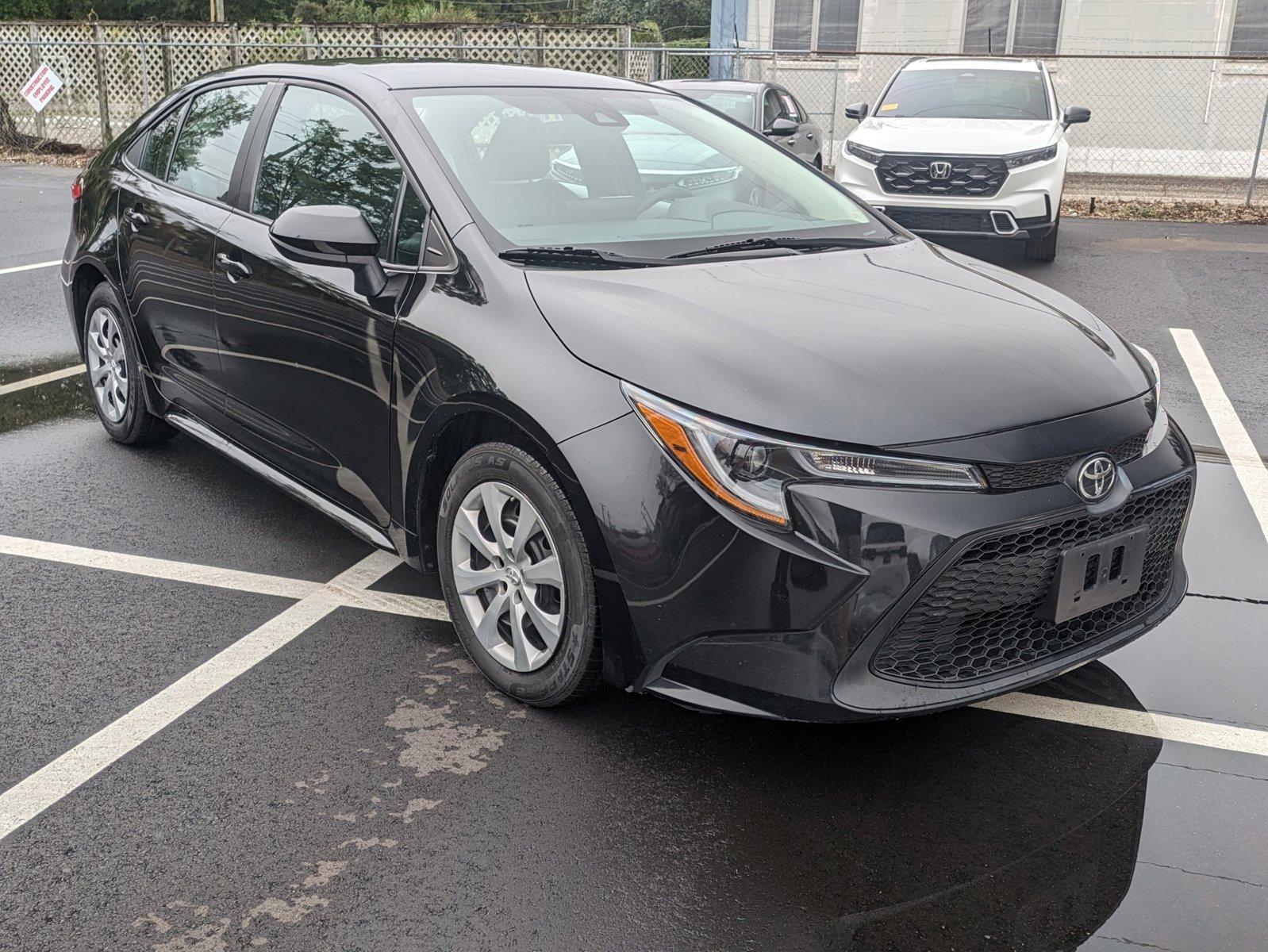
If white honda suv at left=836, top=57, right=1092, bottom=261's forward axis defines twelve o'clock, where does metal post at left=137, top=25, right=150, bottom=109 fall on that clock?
The metal post is roughly at 4 o'clock from the white honda suv.

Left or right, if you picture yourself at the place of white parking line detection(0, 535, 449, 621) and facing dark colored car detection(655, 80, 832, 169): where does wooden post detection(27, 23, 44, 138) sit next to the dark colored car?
left

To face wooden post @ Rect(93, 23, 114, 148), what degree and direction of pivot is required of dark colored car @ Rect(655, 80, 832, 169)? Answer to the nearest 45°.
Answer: approximately 90° to its right

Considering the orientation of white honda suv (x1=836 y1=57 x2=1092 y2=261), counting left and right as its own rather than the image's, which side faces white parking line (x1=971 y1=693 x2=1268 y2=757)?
front

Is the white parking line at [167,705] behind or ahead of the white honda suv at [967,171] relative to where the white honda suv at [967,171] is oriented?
ahead

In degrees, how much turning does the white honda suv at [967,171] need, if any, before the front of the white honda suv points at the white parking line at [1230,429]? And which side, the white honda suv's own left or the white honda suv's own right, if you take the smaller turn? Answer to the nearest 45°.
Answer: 0° — it already faces it

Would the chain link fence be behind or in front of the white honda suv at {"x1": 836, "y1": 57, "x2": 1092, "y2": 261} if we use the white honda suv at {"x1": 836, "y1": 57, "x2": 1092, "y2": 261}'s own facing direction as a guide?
behind

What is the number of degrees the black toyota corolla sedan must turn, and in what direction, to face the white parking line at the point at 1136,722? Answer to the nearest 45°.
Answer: approximately 45° to its left

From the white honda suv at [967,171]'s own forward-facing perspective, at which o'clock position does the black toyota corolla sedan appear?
The black toyota corolla sedan is roughly at 12 o'clock from the white honda suv.

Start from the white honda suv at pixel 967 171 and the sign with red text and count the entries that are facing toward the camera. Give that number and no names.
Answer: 2

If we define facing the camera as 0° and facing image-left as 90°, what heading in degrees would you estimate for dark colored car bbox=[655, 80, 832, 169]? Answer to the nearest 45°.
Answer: approximately 45°

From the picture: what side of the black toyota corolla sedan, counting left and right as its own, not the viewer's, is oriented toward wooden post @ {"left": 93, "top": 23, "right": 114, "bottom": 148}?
back

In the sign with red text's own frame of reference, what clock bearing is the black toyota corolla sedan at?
The black toyota corolla sedan is roughly at 12 o'clock from the sign with red text.
